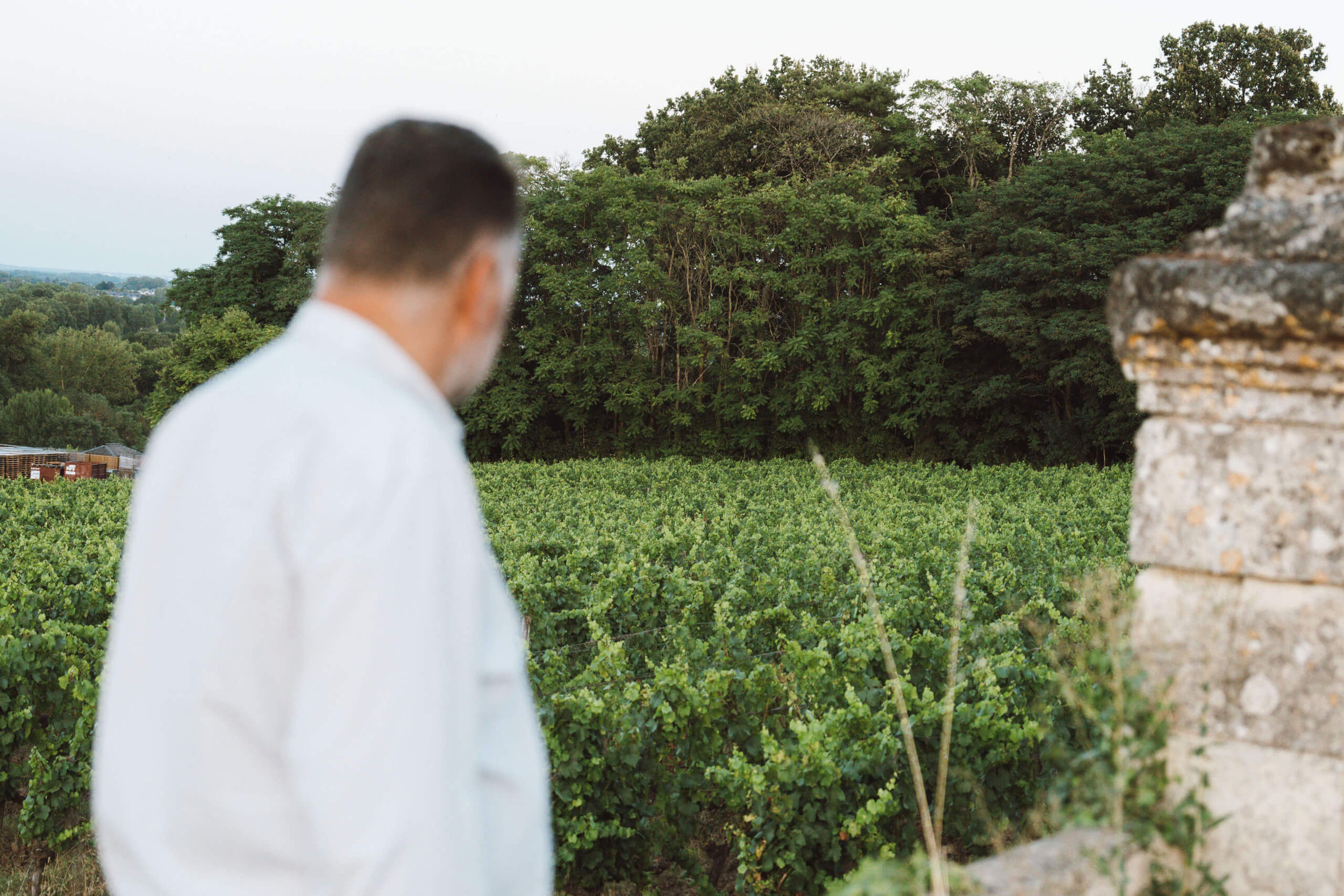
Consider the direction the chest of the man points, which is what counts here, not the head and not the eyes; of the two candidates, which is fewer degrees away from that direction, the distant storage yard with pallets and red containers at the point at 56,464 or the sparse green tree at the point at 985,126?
the sparse green tree

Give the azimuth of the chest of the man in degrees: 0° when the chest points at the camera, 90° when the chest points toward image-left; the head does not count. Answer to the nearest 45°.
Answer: approximately 225°

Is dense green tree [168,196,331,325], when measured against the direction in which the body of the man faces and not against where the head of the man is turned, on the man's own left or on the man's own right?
on the man's own left

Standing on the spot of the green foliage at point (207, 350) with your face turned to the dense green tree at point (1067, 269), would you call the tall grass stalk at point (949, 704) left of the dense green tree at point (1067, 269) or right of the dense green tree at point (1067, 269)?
right

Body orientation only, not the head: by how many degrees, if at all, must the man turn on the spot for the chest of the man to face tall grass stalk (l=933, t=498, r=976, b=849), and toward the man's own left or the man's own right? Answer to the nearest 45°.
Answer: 0° — they already face it

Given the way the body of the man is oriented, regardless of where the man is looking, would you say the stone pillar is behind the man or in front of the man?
in front

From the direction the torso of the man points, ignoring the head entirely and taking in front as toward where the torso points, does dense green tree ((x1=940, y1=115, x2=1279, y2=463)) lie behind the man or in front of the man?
in front

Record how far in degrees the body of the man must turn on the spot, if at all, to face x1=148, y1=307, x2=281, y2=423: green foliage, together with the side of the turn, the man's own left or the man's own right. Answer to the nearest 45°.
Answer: approximately 45° to the man's own left

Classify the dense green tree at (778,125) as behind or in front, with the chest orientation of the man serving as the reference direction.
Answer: in front

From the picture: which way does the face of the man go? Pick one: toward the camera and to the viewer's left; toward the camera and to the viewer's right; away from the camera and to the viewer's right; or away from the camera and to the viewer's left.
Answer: away from the camera and to the viewer's right
